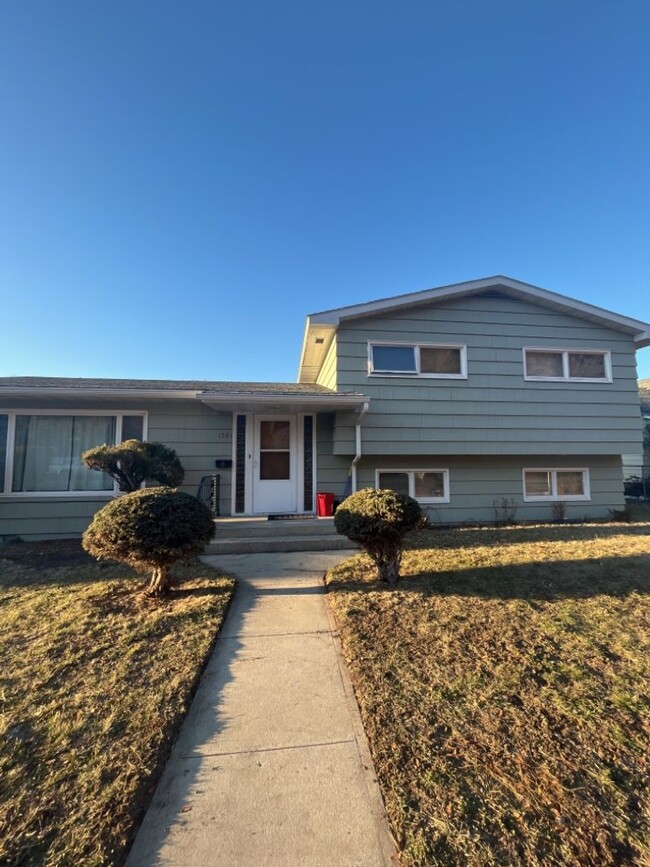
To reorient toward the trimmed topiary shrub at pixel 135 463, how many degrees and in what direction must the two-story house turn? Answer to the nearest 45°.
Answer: approximately 90° to its right

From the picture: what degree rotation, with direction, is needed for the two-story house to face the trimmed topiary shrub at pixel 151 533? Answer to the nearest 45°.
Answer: approximately 45° to its right

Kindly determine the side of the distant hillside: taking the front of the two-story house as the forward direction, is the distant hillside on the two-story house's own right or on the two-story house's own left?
on the two-story house's own left

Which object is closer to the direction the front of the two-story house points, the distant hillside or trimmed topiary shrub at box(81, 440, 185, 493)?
the trimmed topiary shrub

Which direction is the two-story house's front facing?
toward the camera

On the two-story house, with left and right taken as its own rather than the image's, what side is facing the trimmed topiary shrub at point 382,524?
front

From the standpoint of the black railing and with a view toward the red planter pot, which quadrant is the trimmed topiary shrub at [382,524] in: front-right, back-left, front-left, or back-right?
front-right
